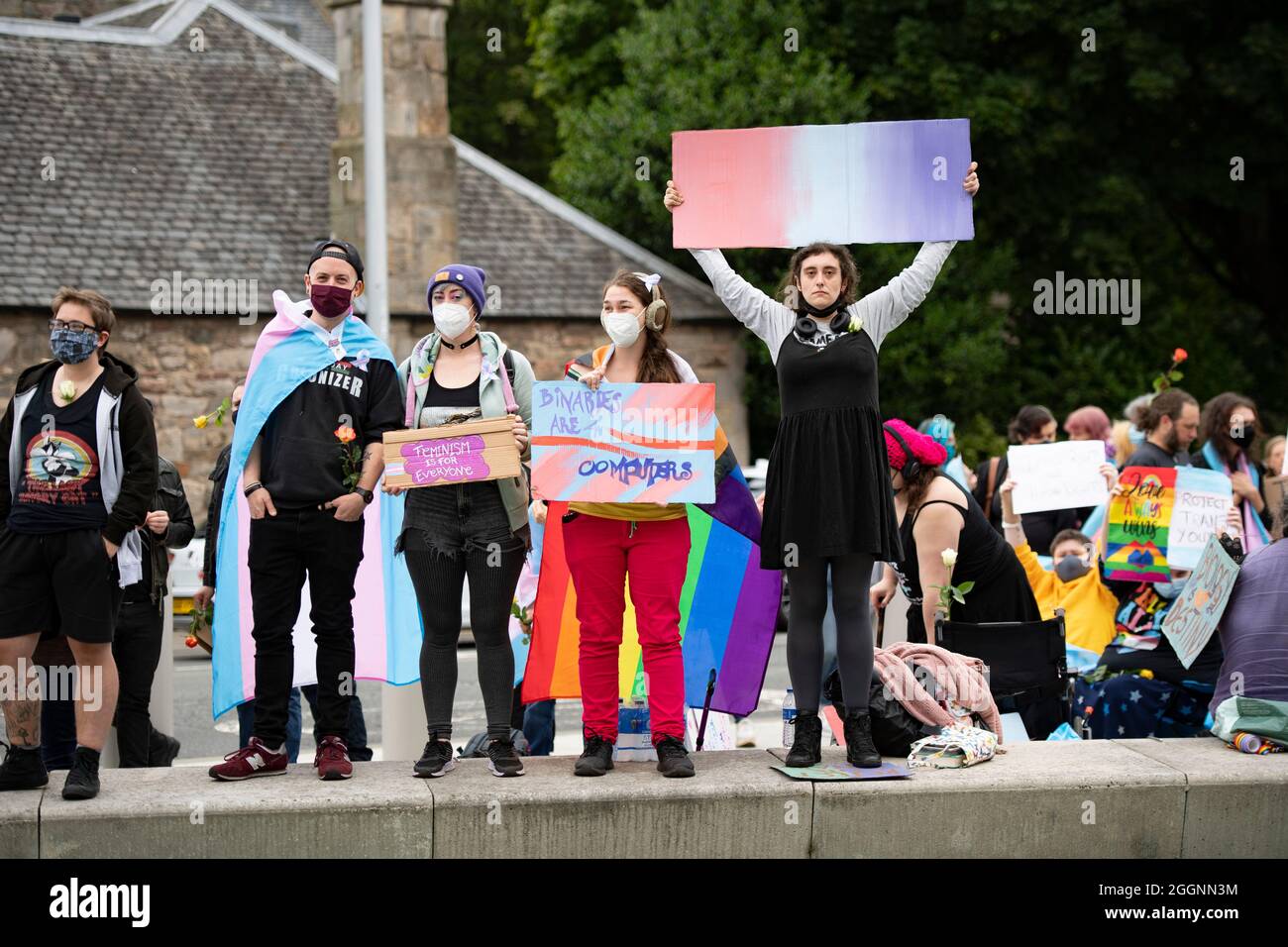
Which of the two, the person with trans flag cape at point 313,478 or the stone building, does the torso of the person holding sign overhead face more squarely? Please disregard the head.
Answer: the person with trans flag cape

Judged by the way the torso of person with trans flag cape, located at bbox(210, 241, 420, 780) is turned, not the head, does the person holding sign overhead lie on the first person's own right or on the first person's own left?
on the first person's own left

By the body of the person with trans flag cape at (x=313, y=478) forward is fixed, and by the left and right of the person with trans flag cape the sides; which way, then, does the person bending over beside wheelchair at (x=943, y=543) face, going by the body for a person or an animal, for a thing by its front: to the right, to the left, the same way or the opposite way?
to the right

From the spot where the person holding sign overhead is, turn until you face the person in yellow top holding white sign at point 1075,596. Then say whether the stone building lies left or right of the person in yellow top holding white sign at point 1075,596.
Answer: left

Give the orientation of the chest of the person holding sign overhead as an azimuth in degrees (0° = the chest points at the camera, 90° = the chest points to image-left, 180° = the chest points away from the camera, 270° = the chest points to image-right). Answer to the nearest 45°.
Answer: approximately 0°

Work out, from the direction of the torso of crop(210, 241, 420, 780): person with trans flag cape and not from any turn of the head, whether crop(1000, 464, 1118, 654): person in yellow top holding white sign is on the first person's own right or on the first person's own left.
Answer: on the first person's own left

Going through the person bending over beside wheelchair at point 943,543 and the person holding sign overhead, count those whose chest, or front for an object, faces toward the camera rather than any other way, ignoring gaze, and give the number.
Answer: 1

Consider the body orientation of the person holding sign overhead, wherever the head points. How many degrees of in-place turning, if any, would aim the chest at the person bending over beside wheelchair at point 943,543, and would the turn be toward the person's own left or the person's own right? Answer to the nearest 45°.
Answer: approximately 135° to the person's own left

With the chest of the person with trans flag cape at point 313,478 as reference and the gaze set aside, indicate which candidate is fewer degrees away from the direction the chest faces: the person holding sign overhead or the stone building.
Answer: the person holding sign overhead

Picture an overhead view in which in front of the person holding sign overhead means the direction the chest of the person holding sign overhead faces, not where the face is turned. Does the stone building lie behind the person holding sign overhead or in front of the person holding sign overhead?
behind
